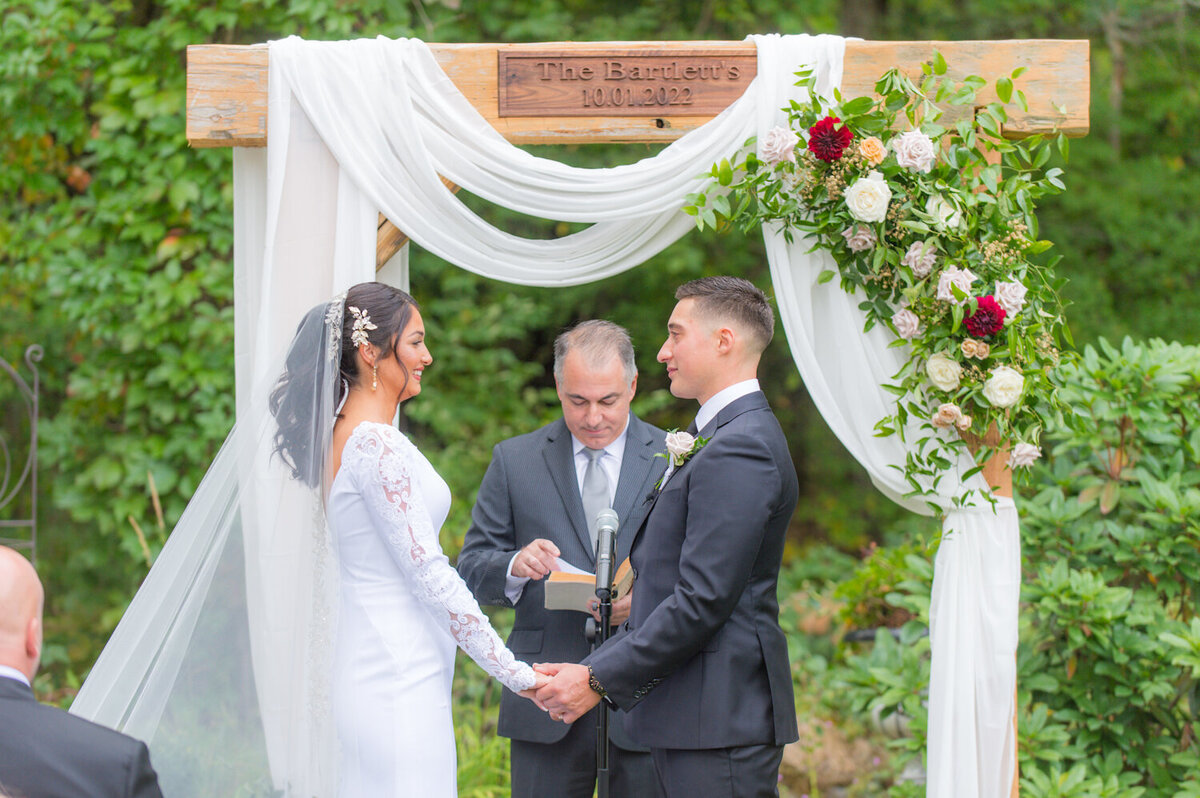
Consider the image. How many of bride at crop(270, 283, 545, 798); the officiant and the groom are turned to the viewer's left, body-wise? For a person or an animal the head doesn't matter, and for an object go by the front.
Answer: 1

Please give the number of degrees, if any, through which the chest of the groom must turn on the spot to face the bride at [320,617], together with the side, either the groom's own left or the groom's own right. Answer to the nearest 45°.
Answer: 0° — they already face them

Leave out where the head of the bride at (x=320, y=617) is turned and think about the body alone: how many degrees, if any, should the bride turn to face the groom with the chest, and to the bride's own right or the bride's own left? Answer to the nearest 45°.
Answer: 0° — they already face them

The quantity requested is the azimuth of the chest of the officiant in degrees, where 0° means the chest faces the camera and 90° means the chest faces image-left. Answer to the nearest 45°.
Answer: approximately 0°

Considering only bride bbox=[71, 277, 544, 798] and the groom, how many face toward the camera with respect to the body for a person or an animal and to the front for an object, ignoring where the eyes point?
0

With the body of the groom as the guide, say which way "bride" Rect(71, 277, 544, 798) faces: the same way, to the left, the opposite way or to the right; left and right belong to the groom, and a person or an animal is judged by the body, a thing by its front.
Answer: the opposite way

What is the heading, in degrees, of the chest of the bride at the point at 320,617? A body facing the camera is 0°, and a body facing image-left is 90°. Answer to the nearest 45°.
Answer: approximately 270°

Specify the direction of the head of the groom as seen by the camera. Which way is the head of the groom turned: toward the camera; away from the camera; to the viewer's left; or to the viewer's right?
to the viewer's left

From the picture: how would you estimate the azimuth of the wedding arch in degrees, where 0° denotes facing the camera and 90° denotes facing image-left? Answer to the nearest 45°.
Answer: approximately 0°
